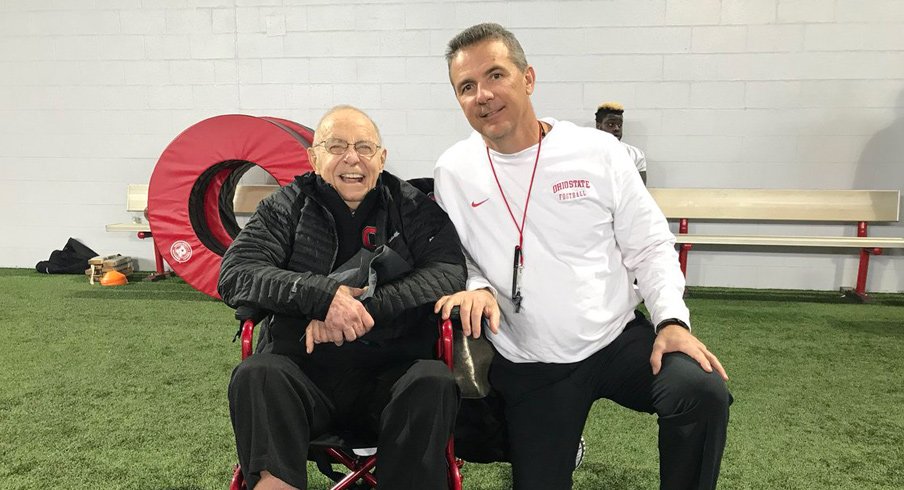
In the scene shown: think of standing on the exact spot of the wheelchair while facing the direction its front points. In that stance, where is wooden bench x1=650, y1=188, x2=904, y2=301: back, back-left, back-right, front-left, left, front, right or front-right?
back-left

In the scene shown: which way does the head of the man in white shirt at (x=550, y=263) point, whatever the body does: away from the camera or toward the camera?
toward the camera

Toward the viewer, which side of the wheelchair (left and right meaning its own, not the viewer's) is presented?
front

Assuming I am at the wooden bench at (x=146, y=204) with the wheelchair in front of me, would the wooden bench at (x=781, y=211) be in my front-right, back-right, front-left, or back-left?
front-left

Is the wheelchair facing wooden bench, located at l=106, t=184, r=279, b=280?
no

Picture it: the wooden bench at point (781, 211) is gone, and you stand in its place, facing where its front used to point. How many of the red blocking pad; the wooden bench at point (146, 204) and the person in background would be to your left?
0

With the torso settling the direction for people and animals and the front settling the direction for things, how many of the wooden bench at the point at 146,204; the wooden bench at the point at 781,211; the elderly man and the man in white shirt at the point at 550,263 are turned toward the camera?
4

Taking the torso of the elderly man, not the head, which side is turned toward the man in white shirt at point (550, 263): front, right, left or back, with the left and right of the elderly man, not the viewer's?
left

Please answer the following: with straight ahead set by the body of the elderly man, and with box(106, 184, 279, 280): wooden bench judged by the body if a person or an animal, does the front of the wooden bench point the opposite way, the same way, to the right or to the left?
the same way

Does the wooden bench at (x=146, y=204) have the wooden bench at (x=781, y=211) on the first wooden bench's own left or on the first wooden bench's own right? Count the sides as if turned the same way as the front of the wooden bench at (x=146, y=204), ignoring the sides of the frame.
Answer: on the first wooden bench's own left

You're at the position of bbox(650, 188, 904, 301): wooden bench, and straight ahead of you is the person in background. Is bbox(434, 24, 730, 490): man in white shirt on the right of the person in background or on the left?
left

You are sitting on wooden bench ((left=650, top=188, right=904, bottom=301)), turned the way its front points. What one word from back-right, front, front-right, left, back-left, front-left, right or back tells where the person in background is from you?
front-right

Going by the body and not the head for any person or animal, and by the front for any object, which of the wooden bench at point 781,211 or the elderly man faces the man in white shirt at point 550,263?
the wooden bench

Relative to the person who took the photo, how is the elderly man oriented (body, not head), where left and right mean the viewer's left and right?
facing the viewer

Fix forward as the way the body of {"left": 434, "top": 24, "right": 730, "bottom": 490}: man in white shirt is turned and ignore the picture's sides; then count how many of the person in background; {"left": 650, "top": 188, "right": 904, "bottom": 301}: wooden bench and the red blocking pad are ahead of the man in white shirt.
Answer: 0

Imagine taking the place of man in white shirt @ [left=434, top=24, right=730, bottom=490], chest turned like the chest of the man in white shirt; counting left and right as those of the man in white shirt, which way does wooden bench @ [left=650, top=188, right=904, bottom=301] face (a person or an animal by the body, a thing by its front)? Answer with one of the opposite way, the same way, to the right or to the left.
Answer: the same way

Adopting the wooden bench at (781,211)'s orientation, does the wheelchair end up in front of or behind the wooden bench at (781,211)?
in front

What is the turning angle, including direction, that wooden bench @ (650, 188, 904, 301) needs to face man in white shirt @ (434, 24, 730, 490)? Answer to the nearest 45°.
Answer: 0° — it already faces them

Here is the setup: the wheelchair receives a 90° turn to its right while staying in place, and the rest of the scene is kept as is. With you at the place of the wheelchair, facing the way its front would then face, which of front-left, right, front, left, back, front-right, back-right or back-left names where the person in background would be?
back-right
